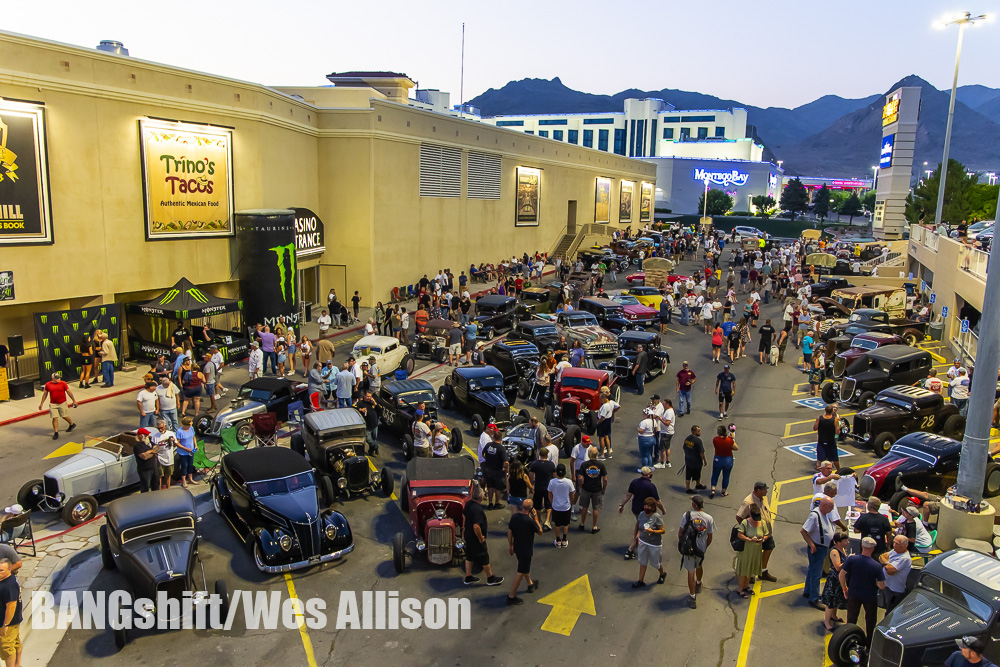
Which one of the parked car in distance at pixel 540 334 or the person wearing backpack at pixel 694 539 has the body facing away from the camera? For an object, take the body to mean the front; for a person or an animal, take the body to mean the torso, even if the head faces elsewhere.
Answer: the person wearing backpack

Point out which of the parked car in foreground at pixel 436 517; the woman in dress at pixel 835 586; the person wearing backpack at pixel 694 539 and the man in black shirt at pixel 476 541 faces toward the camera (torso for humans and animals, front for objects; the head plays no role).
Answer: the parked car in foreground

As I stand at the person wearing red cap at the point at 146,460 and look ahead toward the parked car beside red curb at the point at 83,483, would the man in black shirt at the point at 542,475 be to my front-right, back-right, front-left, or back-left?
back-left

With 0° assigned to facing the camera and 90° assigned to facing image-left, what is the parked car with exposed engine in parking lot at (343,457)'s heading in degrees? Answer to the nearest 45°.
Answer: approximately 315°

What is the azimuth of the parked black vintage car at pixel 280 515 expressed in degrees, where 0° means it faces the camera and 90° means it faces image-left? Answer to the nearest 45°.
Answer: approximately 315°

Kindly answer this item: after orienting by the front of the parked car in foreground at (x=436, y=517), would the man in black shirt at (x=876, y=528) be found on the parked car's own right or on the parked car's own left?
on the parked car's own left

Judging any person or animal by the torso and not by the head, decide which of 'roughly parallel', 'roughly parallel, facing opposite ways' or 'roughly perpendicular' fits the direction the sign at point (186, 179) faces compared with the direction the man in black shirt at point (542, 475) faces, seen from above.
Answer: roughly perpendicular
